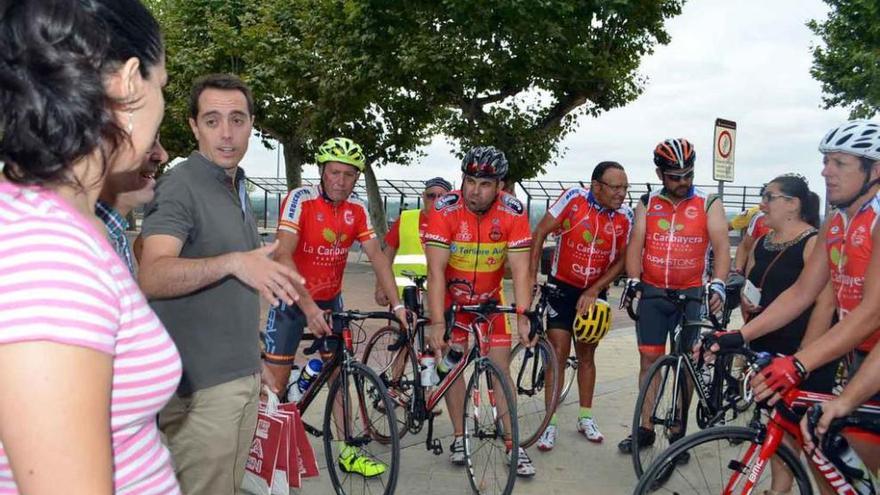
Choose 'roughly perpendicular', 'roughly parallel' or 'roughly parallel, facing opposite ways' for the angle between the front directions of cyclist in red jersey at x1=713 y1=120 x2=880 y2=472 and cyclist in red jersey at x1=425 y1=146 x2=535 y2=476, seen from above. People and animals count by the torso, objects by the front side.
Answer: roughly perpendicular

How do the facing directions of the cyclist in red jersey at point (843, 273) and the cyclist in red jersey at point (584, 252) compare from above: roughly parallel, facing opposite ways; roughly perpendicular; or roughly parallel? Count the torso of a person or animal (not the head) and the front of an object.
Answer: roughly perpendicular

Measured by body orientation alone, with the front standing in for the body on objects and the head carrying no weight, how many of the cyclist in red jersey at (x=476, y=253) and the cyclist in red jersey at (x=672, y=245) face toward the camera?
2

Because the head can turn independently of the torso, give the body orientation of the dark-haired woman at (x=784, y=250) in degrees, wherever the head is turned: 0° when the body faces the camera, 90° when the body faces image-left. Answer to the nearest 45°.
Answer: approximately 45°

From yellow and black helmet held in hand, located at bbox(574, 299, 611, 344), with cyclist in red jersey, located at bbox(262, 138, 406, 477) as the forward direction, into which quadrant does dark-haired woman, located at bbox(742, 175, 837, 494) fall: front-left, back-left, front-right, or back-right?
back-left

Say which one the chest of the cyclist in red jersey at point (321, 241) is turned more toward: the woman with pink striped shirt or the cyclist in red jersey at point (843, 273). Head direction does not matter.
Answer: the cyclist in red jersey

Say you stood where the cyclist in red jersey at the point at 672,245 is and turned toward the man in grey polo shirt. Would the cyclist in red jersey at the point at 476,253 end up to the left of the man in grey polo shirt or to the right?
right

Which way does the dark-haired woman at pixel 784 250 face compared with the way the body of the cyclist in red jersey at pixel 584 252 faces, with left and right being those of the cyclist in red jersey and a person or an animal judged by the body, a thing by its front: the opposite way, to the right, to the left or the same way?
to the right
